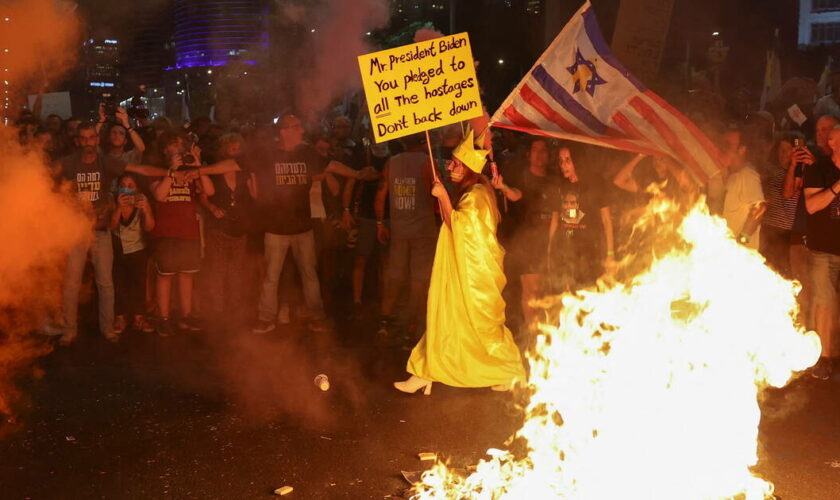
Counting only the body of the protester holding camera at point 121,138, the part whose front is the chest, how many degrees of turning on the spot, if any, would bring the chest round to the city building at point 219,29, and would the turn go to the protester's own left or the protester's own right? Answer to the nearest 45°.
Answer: approximately 180°

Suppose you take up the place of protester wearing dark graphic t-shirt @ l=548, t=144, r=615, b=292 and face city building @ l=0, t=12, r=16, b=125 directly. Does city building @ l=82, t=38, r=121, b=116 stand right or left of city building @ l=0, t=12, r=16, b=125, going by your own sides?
right

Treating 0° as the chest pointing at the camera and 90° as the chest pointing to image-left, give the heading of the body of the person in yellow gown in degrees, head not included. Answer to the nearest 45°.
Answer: approximately 90°

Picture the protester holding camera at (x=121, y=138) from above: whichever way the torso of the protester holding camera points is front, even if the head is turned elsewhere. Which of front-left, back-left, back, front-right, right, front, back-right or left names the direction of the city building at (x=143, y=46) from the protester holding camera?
back

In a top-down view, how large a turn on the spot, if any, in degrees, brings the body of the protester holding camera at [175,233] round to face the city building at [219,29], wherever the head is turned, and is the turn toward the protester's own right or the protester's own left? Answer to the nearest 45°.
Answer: approximately 180°
